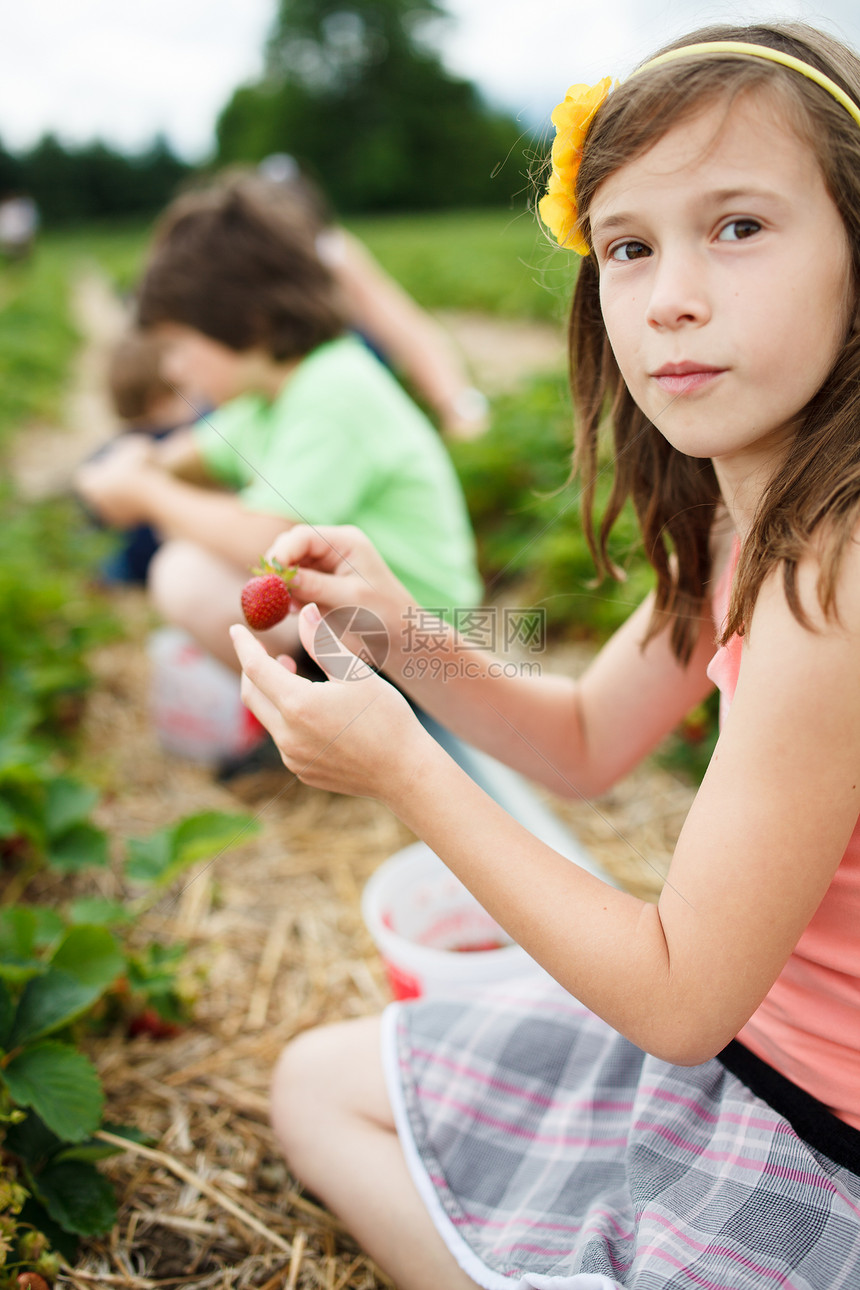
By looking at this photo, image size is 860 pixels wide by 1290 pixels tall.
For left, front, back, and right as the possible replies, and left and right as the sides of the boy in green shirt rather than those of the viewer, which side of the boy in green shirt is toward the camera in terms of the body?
left

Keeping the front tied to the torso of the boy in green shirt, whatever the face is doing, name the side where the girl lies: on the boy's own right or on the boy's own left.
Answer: on the boy's own left

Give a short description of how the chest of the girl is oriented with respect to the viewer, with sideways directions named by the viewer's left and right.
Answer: facing to the left of the viewer

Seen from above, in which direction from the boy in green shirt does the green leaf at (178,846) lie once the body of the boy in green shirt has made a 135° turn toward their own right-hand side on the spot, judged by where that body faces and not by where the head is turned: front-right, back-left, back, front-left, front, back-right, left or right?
back-right

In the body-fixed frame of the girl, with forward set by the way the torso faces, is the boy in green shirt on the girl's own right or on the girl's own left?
on the girl's own right

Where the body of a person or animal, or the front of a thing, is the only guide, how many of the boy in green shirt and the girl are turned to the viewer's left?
2

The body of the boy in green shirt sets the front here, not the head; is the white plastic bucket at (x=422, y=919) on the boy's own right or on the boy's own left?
on the boy's own left

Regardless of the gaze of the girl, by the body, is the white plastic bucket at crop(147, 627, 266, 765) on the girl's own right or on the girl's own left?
on the girl's own right

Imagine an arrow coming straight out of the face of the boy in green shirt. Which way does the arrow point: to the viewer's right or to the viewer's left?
to the viewer's left

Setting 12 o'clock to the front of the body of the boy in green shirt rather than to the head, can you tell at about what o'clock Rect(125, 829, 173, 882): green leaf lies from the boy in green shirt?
The green leaf is roughly at 9 o'clock from the boy in green shirt.

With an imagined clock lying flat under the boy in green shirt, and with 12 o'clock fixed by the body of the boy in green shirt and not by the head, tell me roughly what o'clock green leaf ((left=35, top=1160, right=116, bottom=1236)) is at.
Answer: The green leaf is roughly at 9 o'clock from the boy in green shirt.
